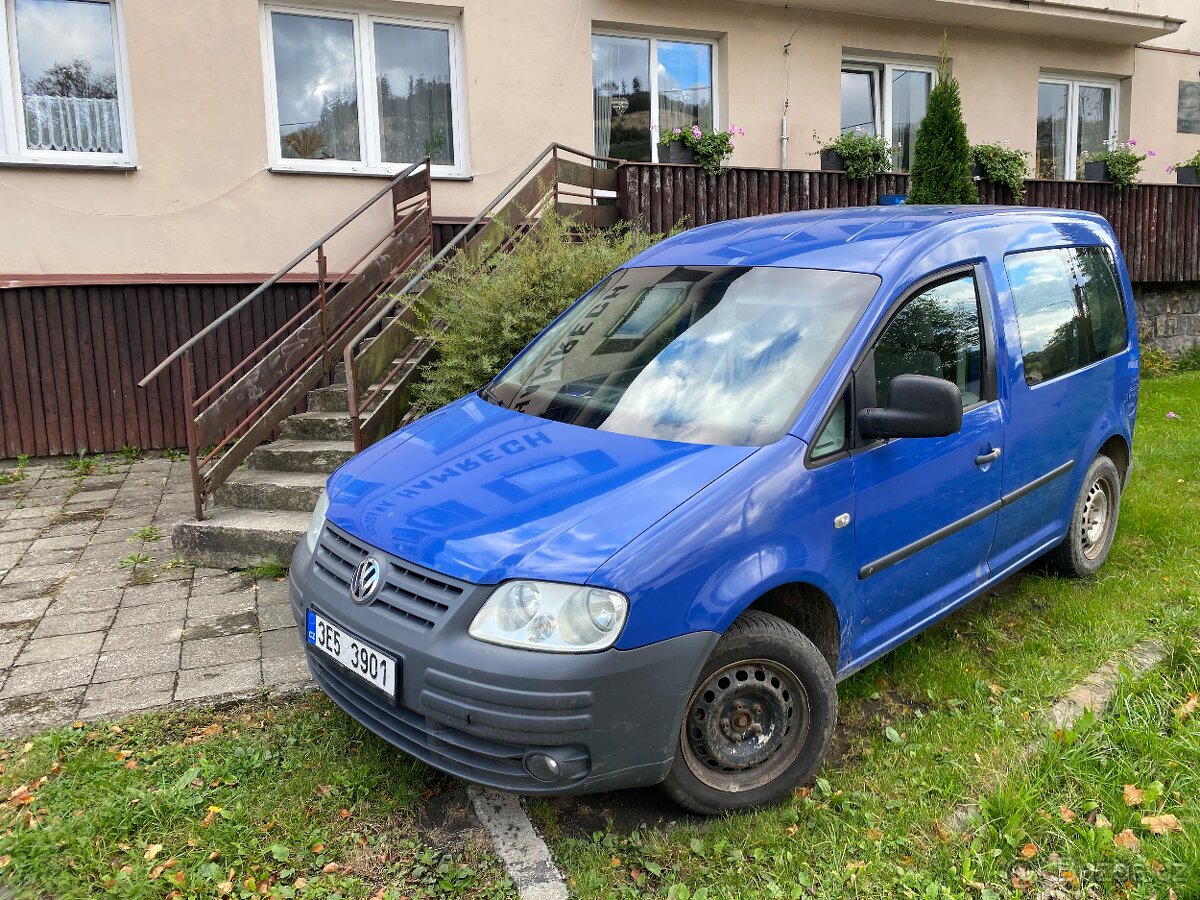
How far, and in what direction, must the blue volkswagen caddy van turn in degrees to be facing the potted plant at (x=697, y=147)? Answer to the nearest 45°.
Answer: approximately 135° to its right

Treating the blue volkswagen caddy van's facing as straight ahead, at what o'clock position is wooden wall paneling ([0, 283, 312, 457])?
The wooden wall paneling is roughly at 3 o'clock from the blue volkswagen caddy van.

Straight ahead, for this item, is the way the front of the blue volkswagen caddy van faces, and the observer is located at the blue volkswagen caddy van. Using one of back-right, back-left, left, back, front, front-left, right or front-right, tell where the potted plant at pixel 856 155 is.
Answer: back-right

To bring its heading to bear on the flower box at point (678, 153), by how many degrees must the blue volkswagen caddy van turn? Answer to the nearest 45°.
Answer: approximately 135° to its right

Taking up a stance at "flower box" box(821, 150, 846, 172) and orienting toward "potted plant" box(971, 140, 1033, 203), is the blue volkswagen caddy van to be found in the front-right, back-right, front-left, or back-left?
back-right

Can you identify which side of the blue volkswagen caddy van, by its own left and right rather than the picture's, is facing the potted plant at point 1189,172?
back

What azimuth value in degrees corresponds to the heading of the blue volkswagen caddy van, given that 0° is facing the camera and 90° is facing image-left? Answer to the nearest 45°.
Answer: approximately 45°

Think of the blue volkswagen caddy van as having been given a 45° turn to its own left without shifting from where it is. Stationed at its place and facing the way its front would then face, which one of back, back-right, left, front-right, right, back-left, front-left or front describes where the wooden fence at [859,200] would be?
back

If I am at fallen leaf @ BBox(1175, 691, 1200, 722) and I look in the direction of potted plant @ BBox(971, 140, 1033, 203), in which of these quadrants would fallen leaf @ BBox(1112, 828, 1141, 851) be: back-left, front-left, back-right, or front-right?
back-left

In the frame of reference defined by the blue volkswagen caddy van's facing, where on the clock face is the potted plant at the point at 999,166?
The potted plant is roughly at 5 o'clock from the blue volkswagen caddy van.
